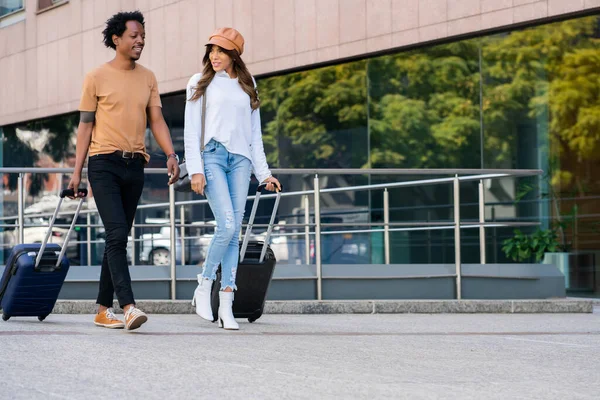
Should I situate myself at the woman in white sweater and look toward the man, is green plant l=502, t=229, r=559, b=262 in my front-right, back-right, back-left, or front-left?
back-right

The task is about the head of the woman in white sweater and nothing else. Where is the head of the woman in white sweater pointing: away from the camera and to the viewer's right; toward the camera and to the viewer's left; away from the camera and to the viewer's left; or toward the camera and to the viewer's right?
toward the camera and to the viewer's left

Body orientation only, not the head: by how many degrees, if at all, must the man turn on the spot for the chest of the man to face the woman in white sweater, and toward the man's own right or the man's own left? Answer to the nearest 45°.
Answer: approximately 45° to the man's own left

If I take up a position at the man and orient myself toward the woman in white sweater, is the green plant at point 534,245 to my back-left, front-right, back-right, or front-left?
front-left

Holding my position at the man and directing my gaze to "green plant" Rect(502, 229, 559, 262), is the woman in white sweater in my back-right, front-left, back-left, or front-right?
front-right

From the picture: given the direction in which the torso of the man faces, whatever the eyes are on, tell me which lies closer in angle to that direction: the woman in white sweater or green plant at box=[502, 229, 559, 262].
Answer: the woman in white sweater

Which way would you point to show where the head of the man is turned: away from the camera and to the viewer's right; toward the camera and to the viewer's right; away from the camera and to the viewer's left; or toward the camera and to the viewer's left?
toward the camera and to the viewer's right

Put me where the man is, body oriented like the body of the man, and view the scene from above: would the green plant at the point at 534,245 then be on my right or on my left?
on my left

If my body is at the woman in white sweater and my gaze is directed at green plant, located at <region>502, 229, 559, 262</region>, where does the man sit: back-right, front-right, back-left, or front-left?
back-left
